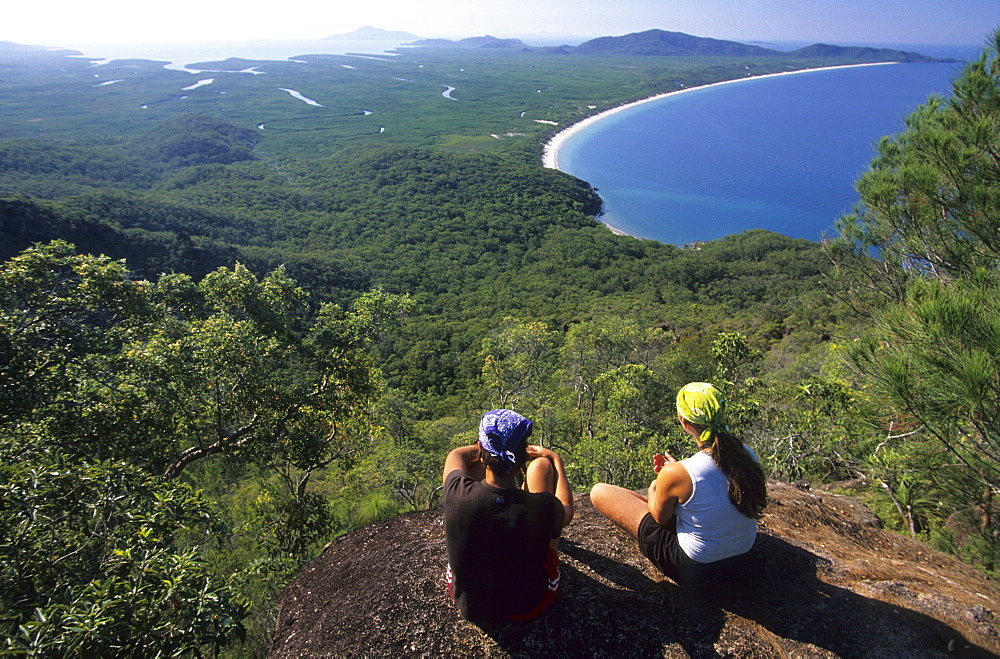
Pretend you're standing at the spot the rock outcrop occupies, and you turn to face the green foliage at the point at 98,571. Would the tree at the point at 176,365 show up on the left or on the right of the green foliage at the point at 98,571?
right

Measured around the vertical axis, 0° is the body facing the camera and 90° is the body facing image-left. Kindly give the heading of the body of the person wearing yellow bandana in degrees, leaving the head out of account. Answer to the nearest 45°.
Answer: approximately 135°

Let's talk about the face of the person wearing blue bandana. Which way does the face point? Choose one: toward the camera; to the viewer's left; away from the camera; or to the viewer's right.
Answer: away from the camera

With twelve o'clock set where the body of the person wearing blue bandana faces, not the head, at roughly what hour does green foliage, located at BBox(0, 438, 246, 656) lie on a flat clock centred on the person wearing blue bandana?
The green foliage is roughly at 9 o'clock from the person wearing blue bandana.

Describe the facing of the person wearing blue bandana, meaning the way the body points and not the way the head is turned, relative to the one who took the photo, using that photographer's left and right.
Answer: facing away from the viewer

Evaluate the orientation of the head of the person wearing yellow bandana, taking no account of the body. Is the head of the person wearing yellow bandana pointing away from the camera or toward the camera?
away from the camera

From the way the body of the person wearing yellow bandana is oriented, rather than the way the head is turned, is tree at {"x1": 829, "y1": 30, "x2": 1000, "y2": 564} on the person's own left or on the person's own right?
on the person's own right

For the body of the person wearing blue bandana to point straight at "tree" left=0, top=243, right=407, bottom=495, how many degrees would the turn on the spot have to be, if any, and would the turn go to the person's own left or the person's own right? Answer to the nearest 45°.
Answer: approximately 45° to the person's own left

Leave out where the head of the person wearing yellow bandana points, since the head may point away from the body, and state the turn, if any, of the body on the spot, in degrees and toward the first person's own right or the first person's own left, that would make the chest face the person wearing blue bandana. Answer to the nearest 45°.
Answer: approximately 90° to the first person's own left

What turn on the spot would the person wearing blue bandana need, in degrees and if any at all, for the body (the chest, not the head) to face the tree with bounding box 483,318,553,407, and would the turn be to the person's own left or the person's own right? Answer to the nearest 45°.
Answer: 0° — they already face it
